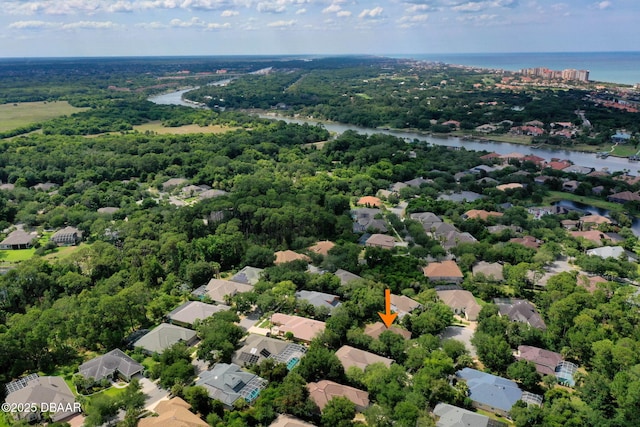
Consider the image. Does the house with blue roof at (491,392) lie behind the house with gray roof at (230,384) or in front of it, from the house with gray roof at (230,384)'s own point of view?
behind

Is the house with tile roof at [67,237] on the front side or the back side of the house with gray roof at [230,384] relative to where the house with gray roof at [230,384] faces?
on the front side

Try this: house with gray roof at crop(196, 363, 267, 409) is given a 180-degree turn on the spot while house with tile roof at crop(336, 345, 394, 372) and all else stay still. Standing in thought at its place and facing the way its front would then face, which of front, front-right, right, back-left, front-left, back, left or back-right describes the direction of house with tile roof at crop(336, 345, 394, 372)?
front-left

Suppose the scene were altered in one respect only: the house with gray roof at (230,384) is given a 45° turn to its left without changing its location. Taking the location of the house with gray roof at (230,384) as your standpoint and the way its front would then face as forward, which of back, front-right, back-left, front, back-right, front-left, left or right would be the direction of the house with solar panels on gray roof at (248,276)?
right

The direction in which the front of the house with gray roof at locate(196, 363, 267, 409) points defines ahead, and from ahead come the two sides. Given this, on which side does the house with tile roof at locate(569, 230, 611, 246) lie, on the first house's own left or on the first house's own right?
on the first house's own right

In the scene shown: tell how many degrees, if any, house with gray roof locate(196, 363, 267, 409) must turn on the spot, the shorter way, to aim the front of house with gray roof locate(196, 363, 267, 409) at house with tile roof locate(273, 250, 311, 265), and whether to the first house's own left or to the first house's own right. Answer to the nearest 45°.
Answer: approximately 45° to the first house's own right

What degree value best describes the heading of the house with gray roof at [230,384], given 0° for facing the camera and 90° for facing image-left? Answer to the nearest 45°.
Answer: approximately 135°

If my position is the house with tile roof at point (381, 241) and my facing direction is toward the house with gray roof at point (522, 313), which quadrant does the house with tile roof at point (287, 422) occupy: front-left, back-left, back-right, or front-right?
front-right

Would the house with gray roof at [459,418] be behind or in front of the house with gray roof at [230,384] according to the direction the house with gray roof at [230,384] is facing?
behind

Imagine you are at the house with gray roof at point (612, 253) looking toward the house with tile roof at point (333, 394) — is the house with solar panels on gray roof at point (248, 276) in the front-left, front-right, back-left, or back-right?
front-right

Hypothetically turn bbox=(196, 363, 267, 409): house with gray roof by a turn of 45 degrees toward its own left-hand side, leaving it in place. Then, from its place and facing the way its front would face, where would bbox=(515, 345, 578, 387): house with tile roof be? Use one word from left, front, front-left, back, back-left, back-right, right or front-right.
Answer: back

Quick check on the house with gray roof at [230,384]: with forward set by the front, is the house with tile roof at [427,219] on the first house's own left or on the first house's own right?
on the first house's own right
